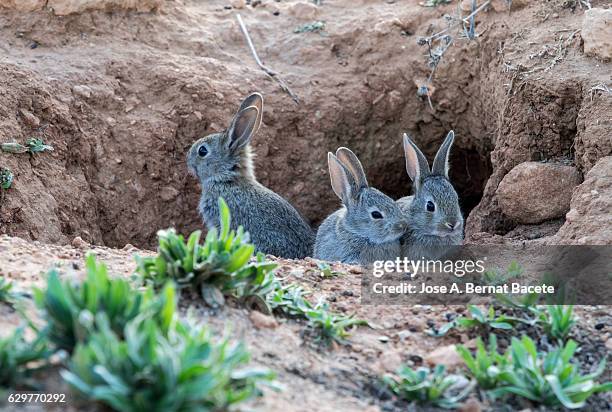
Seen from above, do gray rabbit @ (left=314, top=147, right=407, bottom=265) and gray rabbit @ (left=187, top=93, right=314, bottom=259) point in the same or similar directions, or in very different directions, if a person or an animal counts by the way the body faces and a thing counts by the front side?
very different directions

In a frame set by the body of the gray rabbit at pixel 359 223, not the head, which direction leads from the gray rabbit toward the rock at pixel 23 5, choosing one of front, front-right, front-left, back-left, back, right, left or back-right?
back

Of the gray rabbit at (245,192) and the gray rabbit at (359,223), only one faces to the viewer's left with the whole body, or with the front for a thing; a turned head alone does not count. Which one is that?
the gray rabbit at (245,192)

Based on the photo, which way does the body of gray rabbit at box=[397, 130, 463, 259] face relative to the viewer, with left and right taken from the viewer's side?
facing the viewer and to the right of the viewer

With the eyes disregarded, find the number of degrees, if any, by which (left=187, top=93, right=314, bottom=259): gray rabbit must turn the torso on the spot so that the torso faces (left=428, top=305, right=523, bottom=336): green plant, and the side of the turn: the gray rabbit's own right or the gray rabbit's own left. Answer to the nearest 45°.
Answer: approximately 135° to the gray rabbit's own left

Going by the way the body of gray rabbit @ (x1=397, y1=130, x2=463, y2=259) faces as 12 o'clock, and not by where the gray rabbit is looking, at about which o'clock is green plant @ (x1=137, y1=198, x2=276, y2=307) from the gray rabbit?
The green plant is roughly at 2 o'clock from the gray rabbit.

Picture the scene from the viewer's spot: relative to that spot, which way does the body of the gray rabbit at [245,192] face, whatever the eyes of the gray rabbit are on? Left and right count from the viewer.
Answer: facing to the left of the viewer

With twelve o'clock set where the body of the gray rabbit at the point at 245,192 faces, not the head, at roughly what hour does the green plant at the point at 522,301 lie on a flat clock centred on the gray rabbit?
The green plant is roughly at 8 o'clock from the gray rabbit.

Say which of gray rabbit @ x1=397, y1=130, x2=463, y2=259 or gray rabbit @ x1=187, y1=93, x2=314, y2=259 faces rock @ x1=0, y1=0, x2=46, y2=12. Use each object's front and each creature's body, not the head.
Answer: gray rabbit @ x1=187, y1=93, x2=314, y2=259

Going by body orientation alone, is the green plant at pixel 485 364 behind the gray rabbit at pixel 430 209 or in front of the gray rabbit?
in front

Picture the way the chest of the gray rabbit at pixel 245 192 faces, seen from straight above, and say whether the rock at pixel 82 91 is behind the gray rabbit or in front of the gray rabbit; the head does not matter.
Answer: in front

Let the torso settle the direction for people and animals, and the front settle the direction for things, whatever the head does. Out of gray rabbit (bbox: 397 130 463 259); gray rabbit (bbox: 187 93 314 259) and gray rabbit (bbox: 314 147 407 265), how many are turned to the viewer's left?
1

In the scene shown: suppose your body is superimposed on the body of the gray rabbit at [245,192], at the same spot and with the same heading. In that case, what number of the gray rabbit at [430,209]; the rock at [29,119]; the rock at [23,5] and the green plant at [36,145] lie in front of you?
3

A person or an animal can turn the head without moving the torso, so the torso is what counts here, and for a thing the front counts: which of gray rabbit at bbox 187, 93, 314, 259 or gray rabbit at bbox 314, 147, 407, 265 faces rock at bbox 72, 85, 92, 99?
gray rabbit at bbox 187, 93, 314, 259
